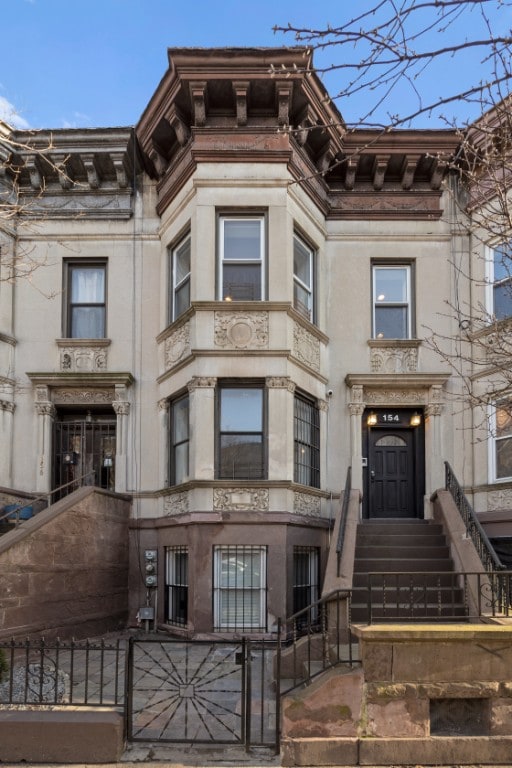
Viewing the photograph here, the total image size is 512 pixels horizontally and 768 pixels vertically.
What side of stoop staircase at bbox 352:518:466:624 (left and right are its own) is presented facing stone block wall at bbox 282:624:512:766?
front

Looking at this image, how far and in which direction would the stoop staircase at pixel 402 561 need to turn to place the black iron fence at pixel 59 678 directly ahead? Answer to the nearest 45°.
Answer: approximately 45° to its right

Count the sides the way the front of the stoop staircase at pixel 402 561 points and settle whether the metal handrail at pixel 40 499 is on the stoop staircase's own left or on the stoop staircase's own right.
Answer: on the stoop staircase's own right

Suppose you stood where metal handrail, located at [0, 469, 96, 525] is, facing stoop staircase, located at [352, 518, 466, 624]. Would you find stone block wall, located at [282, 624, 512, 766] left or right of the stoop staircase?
right

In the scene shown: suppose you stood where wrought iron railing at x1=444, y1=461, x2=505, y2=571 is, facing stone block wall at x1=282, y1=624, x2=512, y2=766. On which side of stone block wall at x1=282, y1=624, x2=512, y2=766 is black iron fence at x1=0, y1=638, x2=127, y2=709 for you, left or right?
right

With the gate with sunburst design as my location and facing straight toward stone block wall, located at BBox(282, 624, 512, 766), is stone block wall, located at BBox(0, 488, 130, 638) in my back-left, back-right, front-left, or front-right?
back-left

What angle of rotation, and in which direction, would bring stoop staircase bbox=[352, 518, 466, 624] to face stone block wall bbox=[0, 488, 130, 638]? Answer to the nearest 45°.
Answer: approximately 90° to its right

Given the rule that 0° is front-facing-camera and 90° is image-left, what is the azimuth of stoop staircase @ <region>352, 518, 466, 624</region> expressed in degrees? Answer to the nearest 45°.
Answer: approximately 0°
